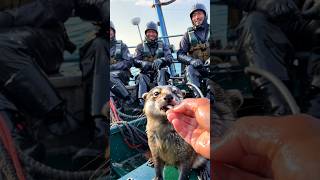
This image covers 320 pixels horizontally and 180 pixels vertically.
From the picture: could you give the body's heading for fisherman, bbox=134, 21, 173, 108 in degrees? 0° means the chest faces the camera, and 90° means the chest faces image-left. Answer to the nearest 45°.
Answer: approximately 0°

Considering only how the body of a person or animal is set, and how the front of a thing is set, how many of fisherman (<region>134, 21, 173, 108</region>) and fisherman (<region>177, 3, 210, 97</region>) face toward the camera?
2
